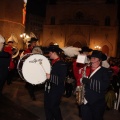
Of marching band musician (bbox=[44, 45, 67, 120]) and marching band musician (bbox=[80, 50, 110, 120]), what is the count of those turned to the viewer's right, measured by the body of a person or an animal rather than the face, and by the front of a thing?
0

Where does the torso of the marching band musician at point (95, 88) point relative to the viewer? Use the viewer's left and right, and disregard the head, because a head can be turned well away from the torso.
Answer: facing the viewer and to the left of the viewer

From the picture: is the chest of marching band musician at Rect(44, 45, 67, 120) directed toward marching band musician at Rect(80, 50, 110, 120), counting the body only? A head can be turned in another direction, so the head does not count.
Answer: no

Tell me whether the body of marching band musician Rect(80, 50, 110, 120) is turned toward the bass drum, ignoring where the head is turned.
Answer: no

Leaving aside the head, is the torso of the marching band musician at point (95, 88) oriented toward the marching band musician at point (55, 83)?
no
